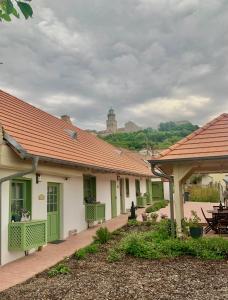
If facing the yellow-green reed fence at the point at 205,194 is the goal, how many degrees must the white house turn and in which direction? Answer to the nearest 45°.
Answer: approximately 90° to its left

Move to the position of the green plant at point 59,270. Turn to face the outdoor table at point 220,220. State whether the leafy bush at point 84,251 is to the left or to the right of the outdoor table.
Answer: left

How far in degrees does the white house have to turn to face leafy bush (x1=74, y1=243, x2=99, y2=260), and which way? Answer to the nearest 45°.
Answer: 0° — it already faces it

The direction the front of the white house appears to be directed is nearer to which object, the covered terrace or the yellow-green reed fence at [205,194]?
the covered terrace

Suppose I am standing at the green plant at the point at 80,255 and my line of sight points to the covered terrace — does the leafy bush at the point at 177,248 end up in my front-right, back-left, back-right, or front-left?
front-right

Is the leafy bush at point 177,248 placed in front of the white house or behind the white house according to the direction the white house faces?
in front

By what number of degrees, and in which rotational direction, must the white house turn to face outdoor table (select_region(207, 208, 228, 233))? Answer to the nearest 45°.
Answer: approximately 45° to its left

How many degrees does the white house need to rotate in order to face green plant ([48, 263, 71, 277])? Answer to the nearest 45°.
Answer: approximately 45° to its right

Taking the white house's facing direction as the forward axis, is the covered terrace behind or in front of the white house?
in front

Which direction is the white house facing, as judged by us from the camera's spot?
facing the viewer and to the right of the viewer

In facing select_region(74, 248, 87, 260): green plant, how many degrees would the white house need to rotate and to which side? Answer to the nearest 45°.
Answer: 0° — it already faces it
